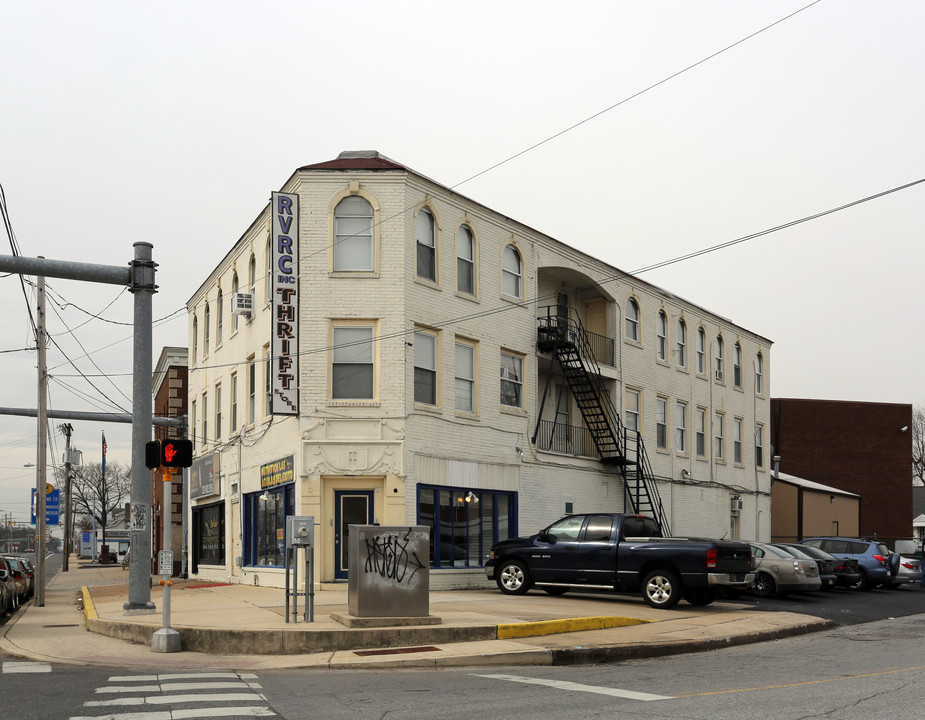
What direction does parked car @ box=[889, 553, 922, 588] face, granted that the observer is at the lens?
facing away from the viewer and to the left of the viewer

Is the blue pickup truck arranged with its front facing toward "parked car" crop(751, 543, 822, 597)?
no

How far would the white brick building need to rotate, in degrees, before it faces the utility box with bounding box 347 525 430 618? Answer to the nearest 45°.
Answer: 0° — it already faces it

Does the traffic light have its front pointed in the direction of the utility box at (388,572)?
no

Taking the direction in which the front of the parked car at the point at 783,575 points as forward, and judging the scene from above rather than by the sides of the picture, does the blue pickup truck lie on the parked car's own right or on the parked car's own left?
on the parked car's own left

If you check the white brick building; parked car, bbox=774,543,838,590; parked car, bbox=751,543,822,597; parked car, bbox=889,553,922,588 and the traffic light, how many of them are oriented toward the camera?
2

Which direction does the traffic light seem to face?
toward the camera

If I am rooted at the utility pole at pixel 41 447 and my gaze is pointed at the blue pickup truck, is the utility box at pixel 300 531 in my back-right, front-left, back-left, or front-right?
front-right

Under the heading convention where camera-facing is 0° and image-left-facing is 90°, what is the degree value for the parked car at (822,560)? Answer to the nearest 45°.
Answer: approximately 135°

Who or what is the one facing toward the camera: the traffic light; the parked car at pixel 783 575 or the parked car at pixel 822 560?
the traffic light

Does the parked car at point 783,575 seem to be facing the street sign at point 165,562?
no

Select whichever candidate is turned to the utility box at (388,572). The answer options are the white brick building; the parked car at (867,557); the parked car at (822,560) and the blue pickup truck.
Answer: the white brick building

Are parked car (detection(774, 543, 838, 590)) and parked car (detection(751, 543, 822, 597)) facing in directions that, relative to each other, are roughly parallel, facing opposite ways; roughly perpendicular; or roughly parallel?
roughly parallel

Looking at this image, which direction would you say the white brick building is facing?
toward the camera

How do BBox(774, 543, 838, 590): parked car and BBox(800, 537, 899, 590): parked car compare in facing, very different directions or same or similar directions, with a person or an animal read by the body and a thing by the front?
same or similar directions

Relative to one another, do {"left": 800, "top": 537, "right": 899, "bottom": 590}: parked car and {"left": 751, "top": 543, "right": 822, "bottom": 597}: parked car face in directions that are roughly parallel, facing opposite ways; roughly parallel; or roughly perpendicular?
roughly parallel

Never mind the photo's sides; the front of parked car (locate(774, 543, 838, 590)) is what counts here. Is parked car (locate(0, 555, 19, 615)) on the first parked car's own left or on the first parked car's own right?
on the first parked car's own left
